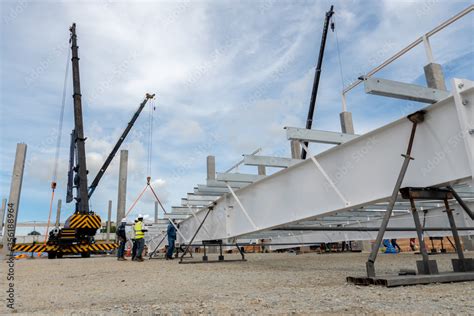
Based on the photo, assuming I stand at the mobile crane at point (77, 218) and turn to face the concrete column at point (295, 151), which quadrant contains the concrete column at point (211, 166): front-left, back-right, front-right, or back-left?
front-left

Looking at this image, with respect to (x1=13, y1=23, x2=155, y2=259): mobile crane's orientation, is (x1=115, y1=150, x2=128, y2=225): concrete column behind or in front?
in front
